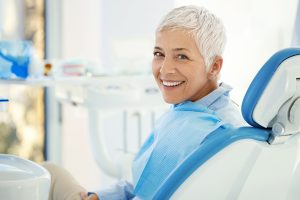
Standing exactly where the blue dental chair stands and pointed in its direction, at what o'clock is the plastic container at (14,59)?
The plastic container is roughly at 12 o'clock from the blue dental chair.

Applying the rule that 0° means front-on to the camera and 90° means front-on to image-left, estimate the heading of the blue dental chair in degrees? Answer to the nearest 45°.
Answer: approximately 135°

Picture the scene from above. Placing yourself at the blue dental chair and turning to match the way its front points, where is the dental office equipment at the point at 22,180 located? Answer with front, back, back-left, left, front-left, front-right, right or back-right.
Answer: front-left
